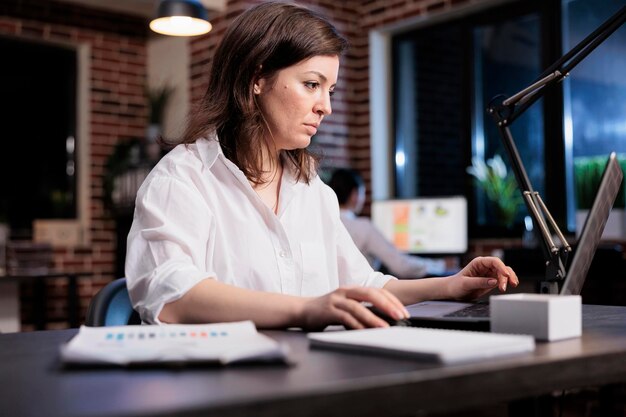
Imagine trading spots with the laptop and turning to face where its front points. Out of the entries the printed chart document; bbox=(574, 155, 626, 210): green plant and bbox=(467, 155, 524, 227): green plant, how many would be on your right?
2

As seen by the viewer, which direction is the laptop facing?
to the viewer's left

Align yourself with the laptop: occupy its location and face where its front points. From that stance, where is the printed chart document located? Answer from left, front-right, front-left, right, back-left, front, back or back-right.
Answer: front-left

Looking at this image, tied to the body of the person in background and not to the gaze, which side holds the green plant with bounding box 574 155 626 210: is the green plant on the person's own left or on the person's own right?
on the person's own right

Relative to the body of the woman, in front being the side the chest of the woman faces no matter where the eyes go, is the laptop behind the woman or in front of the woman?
in front

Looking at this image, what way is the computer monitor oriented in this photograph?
toward the camera

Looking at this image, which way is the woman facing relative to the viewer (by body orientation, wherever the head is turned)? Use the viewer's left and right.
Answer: facing the viewer and to the right of the viewer

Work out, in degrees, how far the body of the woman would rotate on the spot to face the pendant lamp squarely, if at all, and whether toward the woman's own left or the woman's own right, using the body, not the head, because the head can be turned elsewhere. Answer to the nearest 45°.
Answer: approximately 135° to the woman's own left

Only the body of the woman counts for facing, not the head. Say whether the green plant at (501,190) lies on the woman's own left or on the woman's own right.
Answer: on the woman's own left

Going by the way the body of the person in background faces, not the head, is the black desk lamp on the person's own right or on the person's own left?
on the person's own right

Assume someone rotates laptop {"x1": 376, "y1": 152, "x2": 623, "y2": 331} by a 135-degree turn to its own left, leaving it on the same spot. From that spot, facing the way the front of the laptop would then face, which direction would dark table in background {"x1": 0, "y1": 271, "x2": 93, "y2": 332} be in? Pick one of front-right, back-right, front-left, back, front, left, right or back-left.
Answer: back

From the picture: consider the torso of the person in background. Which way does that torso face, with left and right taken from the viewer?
facing away from the viewer and to the right of the viewer

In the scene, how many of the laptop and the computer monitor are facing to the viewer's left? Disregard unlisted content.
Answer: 1

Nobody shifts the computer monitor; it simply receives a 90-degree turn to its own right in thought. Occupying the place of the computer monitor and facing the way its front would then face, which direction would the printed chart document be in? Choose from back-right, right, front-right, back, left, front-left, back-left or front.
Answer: left

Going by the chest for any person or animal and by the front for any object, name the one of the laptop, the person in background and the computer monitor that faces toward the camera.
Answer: the computer monitor

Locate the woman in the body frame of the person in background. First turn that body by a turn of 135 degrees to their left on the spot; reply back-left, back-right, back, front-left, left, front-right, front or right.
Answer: left

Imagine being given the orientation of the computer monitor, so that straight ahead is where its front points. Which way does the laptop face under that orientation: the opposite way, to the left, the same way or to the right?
to the right

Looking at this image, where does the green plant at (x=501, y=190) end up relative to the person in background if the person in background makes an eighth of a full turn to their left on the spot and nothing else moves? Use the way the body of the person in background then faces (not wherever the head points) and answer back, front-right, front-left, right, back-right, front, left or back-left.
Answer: front-right

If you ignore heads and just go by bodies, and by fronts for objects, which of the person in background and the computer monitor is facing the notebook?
the computer monitor
